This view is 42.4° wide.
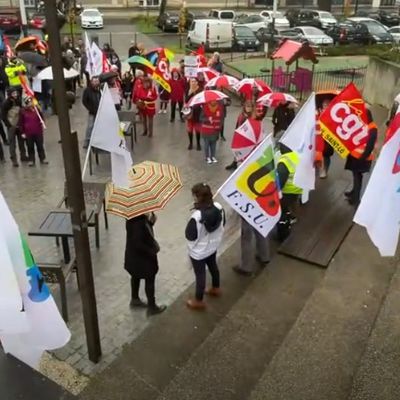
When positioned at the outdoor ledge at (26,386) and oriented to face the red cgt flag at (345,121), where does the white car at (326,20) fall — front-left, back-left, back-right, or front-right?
front-left

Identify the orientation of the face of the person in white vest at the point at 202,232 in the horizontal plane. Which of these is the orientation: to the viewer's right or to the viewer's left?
to the viewer's left

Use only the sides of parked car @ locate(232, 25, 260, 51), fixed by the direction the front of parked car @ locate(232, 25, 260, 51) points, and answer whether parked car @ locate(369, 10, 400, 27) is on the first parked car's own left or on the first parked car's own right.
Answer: on the first parked car's own left

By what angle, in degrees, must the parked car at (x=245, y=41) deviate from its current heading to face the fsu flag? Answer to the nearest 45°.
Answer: approximately 45° to its right

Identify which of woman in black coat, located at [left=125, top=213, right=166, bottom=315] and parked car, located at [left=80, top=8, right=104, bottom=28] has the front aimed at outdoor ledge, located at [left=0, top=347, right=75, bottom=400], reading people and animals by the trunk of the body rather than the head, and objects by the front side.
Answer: the parked car

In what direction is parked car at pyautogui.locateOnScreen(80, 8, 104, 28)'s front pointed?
toward the camera

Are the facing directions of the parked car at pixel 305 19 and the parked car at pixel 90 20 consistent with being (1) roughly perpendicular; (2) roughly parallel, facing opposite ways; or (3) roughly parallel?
roughly parallel

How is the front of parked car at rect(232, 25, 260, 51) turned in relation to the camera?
facing the viewer and to the right of the viewer

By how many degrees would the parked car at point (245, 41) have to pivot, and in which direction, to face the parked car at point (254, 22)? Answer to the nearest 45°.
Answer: approximately 135° to its left

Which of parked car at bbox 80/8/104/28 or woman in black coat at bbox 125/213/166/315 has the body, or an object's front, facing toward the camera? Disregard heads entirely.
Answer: the parked car
